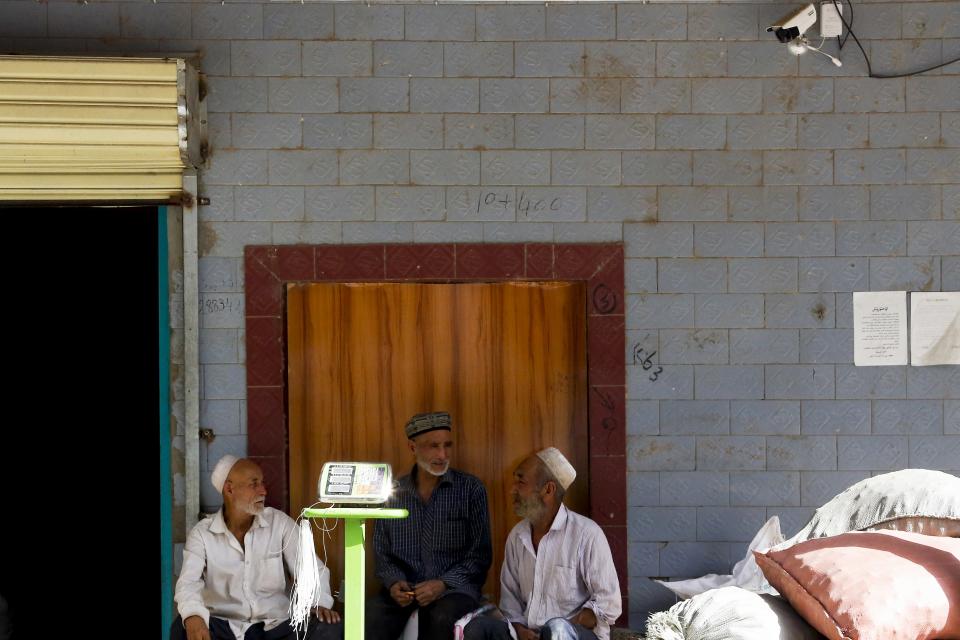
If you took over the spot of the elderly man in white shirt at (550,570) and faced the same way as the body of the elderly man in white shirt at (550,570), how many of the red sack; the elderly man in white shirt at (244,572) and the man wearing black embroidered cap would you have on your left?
1

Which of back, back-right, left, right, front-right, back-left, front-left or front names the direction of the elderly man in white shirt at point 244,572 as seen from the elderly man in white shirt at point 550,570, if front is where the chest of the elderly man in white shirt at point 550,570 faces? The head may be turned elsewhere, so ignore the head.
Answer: front-right

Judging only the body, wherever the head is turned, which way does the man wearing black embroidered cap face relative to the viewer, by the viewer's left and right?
facing the viewer

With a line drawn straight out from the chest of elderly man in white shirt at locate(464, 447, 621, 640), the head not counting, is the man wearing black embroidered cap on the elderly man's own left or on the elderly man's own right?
on the elderly man's own right

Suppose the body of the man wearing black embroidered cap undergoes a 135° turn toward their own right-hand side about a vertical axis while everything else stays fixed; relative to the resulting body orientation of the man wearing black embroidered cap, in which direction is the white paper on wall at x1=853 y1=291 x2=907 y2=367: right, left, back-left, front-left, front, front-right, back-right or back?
back-right

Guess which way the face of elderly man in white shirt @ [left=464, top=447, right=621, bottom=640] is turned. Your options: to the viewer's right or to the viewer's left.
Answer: to the viewer's left

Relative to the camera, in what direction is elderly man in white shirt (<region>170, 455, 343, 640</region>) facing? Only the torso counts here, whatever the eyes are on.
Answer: toward the camera

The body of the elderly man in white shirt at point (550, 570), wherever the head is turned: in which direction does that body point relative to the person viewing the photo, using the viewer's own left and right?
facing the viewer and to the left of the viewer

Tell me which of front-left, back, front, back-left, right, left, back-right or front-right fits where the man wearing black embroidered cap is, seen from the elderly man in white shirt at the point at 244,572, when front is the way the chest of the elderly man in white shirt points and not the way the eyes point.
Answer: left

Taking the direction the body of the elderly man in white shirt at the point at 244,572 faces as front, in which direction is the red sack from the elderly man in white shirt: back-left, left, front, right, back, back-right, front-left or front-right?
front-left

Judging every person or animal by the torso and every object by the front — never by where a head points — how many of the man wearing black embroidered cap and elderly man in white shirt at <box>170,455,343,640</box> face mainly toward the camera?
2

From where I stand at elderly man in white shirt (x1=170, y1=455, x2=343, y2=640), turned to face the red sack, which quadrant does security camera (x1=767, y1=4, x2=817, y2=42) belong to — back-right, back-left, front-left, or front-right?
front-left

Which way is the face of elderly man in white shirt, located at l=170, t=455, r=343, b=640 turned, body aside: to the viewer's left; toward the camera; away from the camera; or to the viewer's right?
to the viewer's right

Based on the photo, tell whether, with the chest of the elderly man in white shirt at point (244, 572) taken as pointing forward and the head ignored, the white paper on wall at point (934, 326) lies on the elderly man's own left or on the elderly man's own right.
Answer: on the elderly man's own left

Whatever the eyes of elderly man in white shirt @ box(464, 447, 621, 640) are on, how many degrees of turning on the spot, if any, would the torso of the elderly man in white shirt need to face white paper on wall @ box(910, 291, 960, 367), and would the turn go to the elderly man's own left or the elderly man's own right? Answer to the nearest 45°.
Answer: approximately 135° to the elderly man's own left
